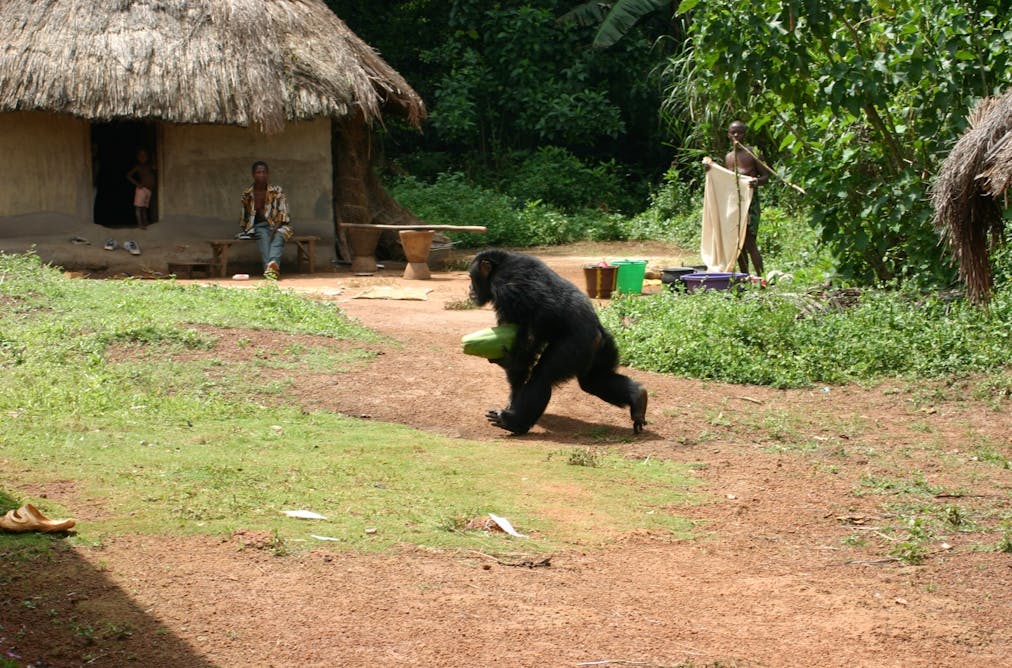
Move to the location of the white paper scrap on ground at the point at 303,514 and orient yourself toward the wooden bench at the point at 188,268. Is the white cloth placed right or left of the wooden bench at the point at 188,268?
right

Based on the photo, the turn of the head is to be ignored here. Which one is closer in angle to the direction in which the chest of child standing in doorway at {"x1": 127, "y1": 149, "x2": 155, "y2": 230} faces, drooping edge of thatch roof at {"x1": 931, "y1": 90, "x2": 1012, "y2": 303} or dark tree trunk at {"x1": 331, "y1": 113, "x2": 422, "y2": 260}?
the drooping edge of thatch roof

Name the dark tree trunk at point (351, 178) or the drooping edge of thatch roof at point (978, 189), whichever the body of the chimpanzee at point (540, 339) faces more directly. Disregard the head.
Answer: the dark tree trunk

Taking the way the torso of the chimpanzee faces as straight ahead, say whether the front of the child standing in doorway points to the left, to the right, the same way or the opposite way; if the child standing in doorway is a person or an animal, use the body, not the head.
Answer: to the left

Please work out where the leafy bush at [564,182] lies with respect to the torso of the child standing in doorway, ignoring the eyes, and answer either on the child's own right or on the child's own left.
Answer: on the child's own left

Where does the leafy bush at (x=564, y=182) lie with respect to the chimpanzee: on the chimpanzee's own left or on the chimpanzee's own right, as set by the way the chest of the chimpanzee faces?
on the chimpanzee's own right

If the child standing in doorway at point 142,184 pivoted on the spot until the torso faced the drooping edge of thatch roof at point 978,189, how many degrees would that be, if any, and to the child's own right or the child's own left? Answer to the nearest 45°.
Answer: approximately 45° to the child's own left

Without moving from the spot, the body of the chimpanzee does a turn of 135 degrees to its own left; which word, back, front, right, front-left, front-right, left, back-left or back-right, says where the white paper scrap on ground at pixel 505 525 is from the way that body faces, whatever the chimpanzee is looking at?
front-right

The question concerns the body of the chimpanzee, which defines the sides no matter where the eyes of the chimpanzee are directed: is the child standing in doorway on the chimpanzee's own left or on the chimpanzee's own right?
on the chimpanzee's own right

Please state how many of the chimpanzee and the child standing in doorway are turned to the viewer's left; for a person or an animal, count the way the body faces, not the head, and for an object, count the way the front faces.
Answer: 1

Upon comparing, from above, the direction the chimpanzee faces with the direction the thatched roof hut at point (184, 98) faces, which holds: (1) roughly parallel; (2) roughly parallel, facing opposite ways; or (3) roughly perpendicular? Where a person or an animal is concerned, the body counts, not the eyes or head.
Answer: roughly perpendicular

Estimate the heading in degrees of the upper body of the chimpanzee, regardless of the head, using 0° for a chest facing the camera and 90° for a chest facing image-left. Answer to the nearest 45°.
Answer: approximately 90°
